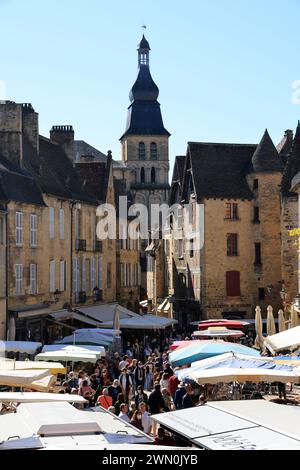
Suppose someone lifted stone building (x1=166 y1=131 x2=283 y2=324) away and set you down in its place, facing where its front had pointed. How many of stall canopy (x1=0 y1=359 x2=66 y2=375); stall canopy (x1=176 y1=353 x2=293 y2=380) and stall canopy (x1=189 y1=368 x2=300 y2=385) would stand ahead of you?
3

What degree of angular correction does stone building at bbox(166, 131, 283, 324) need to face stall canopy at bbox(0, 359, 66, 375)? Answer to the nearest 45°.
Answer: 0° — it already faces it

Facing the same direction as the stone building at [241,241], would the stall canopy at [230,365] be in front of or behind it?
in front

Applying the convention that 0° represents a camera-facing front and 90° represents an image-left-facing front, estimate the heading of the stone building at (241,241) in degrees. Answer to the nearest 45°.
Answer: approximately 0°

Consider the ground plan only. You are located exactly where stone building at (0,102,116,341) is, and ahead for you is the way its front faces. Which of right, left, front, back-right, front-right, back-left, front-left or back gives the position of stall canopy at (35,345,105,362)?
front-right

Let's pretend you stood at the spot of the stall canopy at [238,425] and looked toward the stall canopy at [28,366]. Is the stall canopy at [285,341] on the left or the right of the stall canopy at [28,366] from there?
right

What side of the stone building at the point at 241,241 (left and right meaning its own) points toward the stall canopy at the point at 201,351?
front

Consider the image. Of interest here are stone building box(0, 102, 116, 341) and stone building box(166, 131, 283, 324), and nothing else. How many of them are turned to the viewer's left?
0

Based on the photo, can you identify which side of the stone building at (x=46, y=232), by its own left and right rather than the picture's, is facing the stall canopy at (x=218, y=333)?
front

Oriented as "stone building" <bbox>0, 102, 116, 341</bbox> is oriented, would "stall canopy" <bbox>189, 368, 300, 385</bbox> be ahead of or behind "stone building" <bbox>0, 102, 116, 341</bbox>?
ahead

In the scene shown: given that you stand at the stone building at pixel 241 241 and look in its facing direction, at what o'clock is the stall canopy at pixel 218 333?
The stall canopy is roughly at 12 o'clock from the stone building.

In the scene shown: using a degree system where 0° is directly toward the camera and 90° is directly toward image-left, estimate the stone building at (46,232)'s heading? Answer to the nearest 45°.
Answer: approximately 315°

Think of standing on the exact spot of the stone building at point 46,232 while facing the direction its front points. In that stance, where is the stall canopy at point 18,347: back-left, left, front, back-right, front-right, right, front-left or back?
front-right

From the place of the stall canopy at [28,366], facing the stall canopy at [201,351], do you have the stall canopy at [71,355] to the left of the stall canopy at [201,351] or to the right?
left
